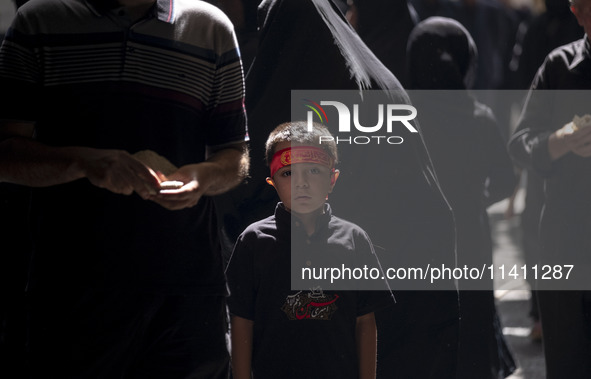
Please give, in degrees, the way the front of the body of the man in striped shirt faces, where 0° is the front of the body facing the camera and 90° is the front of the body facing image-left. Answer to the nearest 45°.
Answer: approximately 0°

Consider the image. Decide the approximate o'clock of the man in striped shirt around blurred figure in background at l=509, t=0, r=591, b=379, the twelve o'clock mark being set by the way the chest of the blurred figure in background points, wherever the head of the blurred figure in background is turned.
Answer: The man in striped shirt is roughly at 1 o'clock from the blurred figure in background.
